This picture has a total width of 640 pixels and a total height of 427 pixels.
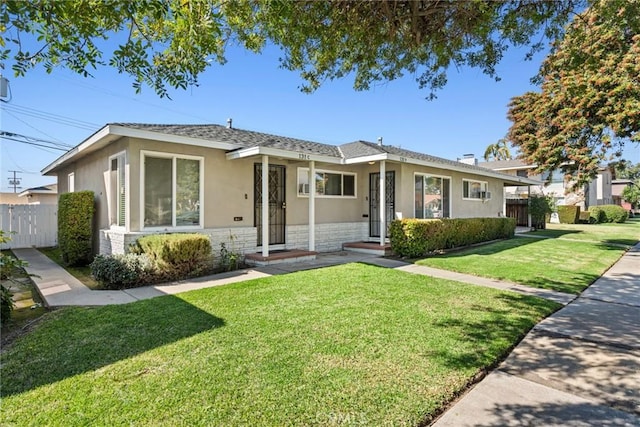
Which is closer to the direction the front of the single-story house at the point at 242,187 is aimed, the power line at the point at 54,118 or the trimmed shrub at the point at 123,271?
the trimmed shrub

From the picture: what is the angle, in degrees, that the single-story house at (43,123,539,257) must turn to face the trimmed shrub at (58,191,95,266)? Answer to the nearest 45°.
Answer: approximately 135° to its right

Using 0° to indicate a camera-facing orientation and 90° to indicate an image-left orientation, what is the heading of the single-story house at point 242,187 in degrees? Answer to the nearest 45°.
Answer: approximately 315°

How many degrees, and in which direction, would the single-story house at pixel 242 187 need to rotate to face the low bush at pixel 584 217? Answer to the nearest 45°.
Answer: approximately 90° to its left

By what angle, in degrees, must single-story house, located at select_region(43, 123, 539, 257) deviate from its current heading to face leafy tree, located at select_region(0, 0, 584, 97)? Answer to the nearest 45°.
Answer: approximately 45° to its right

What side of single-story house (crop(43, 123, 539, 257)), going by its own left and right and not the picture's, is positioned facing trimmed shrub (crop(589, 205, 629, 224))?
left

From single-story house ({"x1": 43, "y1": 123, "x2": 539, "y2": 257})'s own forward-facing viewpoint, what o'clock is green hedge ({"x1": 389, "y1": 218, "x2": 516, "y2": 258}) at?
The green hedge is roughly at 10 o'clock from the single-story house.

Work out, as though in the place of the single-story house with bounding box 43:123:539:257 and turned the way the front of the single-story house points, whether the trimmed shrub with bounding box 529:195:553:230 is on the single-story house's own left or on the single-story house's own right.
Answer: on the single-story house's own left
